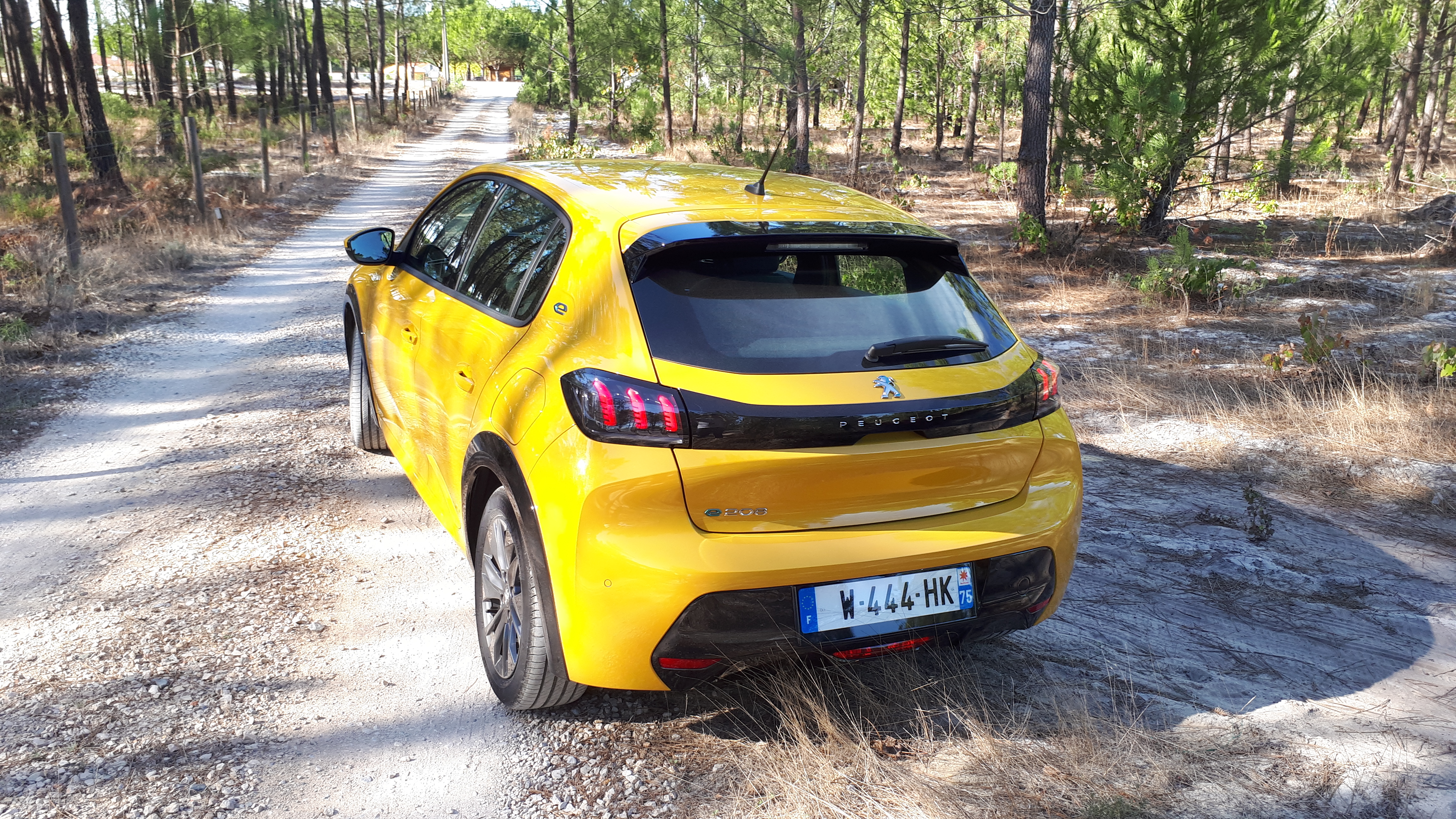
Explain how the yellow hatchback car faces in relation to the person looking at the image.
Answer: facing away from the viewer and to the left of the viewer

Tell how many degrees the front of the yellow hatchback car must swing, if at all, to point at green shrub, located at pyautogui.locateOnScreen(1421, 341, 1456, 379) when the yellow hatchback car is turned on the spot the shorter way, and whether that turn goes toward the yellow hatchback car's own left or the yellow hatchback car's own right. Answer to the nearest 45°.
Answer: approximately 90° to the yellow hatchback car's own right

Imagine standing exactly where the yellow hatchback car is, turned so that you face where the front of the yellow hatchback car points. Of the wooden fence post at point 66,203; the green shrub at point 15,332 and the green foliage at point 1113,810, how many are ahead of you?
2

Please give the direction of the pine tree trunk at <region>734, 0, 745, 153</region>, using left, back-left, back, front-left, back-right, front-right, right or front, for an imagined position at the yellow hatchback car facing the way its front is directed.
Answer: front-right

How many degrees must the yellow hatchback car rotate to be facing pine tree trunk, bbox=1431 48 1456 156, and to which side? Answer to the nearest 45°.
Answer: approximately 90° to its right

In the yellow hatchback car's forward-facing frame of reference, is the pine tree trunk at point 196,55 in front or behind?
in front

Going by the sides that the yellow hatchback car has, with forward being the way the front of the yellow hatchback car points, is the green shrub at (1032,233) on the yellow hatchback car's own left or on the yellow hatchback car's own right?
on the yellow hatchback car's own right

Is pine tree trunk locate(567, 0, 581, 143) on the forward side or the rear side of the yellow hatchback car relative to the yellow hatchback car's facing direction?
on the forward side

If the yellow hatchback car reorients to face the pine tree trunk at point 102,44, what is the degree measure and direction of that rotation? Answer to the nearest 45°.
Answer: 0° — it already faces it

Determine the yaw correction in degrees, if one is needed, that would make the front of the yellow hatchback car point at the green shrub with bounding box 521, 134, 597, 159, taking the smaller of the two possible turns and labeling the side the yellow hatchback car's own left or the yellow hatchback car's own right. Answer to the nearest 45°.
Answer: approximately 45° to the yellow hatchback car's own right

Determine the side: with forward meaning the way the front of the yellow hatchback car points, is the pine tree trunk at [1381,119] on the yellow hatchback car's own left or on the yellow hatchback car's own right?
on the yellow hatchback car's own right

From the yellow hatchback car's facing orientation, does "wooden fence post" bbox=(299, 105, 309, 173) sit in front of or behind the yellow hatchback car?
in front

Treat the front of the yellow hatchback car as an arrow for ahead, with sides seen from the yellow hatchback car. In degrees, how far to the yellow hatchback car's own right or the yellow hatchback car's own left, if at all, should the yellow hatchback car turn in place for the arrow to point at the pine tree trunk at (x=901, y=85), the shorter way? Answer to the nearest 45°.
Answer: approximately 45° to the yellow hatchback car's own right

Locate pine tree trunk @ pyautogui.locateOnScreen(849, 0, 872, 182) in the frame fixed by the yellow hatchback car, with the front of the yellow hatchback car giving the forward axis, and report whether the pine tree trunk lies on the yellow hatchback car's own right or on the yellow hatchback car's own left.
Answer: on the yellow hatchback car's own right
